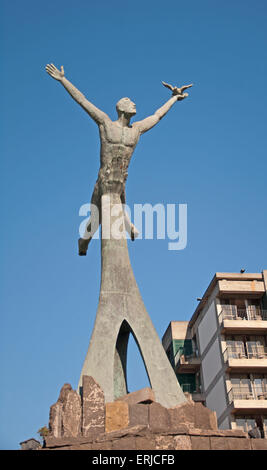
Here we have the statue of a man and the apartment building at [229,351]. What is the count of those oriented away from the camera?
0

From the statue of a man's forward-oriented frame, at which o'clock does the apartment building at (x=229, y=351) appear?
The apartment building is roughly at 8 o'clock from the statue of a man.

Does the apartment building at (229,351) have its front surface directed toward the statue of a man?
yes

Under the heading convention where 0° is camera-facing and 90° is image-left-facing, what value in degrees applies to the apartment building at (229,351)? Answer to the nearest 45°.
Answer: approximately 0°

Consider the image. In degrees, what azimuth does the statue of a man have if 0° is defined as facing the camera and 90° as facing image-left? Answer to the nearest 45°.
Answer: approximately 315°
